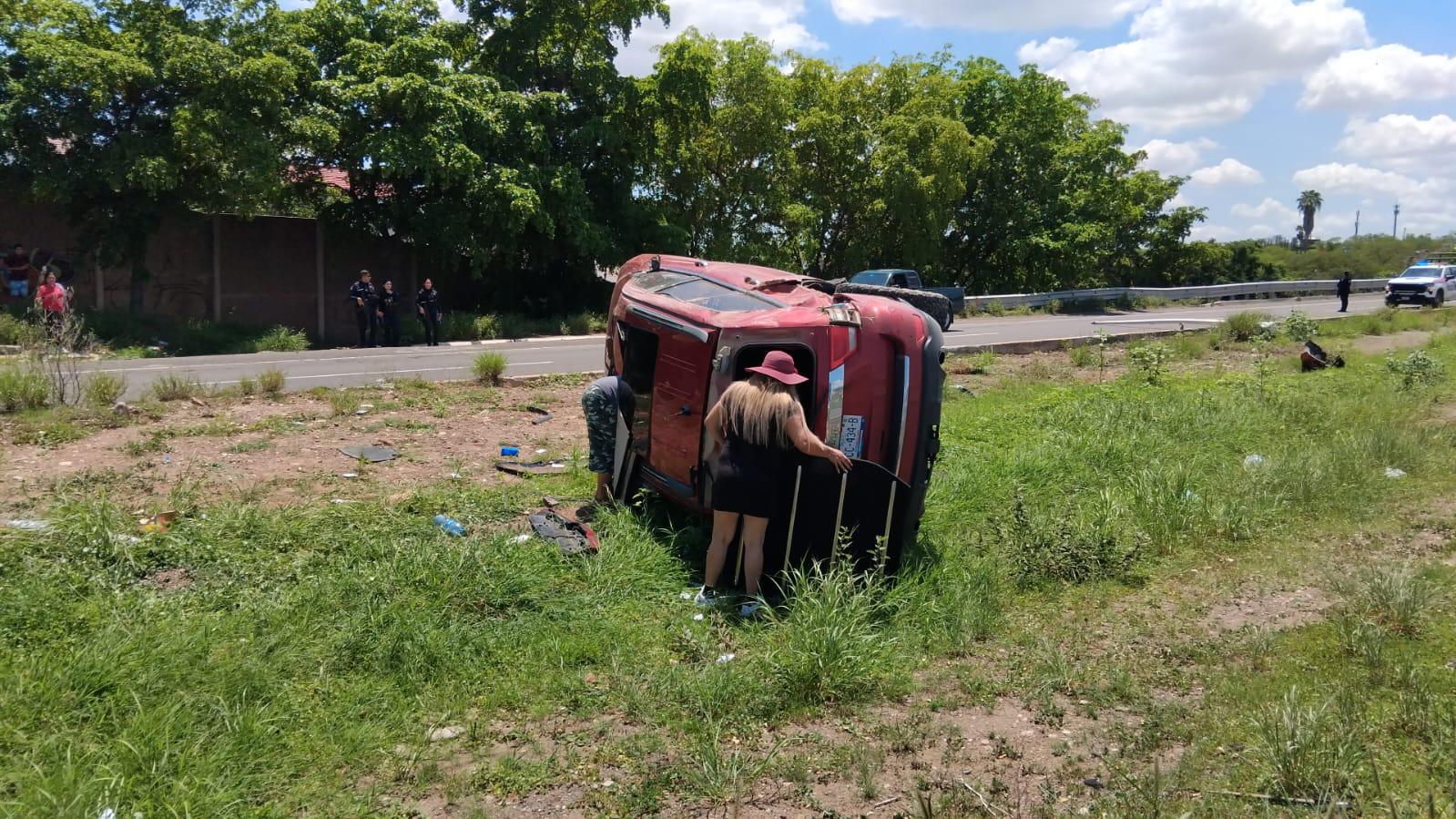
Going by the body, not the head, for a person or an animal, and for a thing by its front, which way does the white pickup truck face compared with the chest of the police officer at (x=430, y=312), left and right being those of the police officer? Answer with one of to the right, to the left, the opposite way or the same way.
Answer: to the right

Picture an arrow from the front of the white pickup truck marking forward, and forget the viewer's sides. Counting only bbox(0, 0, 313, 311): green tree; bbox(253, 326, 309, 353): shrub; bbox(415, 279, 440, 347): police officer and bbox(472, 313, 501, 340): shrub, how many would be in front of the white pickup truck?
4

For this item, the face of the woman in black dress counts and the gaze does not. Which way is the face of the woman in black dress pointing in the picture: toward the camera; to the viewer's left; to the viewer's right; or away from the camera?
away from the camera

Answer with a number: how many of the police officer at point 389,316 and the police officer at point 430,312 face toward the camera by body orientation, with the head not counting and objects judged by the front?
2

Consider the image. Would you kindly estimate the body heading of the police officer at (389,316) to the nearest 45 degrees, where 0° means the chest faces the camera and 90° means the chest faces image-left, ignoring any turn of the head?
approximately 0°

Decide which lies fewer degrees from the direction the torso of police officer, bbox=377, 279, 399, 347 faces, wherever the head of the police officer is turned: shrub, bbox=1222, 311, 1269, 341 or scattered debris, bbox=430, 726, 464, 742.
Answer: the scattered debris

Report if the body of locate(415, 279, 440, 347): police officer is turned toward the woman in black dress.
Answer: yes

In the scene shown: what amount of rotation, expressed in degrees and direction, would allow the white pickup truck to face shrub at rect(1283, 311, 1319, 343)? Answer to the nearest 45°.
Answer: approximately 45° to its left

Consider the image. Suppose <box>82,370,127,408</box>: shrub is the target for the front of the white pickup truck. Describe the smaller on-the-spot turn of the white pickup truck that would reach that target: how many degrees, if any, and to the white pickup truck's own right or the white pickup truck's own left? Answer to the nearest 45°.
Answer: approximately 45° to the white pickup truck's own left

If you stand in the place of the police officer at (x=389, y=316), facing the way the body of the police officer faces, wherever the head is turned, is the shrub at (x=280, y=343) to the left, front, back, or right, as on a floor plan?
right

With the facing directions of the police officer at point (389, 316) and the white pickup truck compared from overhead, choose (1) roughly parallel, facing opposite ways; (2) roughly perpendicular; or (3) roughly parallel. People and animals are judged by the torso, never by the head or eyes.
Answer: roughly perpendicular

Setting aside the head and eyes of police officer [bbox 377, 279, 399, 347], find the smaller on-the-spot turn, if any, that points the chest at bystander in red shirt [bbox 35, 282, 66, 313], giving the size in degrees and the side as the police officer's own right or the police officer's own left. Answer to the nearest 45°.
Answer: approximately 45° to the police officer's own right
